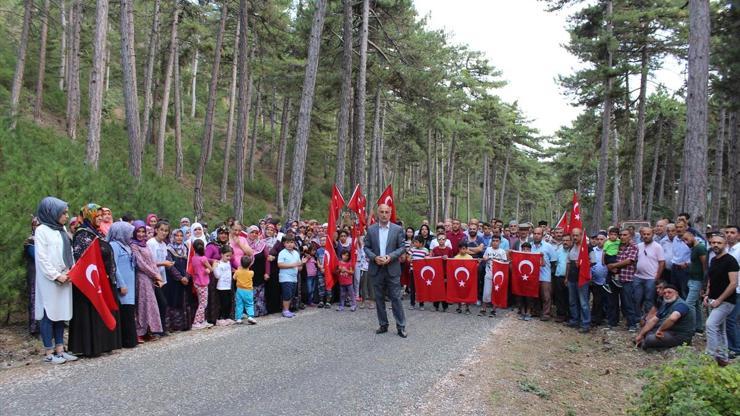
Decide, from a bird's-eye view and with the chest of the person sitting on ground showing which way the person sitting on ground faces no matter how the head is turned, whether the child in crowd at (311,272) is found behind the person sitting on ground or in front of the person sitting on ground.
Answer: in front

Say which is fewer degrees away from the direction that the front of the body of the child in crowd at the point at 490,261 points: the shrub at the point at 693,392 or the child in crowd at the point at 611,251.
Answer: the shrub

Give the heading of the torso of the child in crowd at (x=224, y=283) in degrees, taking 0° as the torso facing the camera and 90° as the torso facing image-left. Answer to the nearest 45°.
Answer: approximately 315°

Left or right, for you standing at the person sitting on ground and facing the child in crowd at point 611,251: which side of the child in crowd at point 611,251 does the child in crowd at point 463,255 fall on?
left

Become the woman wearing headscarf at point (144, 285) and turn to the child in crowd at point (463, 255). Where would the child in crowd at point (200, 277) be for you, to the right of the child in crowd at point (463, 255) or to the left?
left

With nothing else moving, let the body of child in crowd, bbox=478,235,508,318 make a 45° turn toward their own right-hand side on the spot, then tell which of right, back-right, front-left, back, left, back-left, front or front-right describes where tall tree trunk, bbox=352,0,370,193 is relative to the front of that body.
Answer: right

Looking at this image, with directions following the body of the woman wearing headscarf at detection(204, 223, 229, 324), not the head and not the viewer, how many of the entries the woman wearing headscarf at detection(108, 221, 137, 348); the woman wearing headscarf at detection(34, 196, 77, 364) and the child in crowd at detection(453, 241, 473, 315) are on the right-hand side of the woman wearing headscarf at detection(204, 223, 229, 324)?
2

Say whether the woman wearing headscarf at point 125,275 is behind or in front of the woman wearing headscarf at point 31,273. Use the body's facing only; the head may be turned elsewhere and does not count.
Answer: in front

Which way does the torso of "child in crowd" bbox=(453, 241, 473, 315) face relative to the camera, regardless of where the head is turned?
toward the camera

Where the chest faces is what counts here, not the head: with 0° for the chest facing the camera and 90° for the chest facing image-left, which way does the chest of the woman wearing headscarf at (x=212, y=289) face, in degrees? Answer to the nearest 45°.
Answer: approximately 315°

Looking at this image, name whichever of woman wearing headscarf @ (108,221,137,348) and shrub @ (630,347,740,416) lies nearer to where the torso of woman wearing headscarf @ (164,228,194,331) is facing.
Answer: the shrub

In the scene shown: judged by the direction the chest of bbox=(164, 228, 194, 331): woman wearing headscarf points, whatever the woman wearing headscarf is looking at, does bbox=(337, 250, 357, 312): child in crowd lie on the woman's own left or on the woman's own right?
on the woman's own left

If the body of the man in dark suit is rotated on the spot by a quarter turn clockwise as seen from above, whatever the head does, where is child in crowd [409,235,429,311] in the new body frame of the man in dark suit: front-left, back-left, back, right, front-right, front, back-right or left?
right

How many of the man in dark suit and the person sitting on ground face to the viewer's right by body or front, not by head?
0

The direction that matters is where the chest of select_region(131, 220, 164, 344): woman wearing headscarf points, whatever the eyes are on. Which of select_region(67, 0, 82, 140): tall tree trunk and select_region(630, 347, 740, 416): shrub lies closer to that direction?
the shrub
